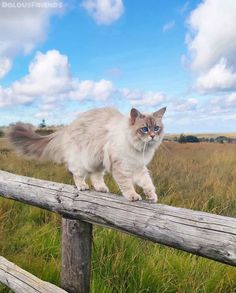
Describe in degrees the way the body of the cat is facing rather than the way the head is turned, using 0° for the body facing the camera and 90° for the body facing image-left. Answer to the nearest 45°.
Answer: approximately 315°
